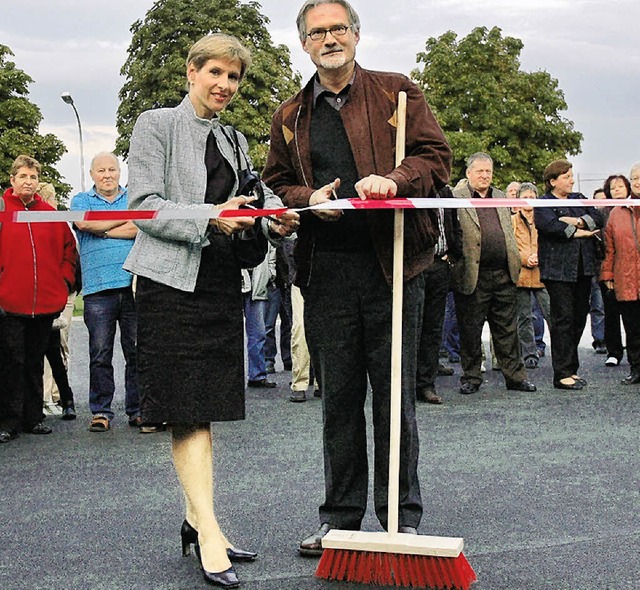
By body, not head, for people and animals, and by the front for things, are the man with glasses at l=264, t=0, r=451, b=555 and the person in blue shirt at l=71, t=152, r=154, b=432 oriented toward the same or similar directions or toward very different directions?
same or similar directions

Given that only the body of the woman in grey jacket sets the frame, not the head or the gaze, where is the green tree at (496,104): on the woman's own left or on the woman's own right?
on the woman's own left

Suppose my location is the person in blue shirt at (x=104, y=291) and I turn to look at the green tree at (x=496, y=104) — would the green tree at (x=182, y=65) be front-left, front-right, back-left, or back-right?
front-left

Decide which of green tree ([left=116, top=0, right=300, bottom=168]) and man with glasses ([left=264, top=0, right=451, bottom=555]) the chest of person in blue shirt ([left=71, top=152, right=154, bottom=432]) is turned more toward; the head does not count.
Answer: the man with glasses

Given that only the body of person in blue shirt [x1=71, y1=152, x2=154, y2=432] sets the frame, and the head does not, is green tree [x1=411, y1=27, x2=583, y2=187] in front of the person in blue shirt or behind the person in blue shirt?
behind

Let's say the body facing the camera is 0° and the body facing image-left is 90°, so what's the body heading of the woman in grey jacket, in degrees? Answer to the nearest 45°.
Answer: approximately 315°

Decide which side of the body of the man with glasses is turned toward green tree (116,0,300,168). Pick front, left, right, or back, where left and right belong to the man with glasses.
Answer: back

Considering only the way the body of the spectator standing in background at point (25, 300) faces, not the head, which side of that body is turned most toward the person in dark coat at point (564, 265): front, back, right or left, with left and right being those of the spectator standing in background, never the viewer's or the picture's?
left

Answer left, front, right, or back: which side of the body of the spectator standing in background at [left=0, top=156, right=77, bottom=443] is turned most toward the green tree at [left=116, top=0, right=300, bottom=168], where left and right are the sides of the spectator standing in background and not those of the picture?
back

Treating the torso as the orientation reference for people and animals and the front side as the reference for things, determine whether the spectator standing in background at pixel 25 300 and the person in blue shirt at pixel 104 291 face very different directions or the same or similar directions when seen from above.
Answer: same or similar directions

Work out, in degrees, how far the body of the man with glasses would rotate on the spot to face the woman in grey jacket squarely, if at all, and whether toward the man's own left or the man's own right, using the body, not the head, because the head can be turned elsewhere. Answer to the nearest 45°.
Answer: approximately 90° to the man's own right

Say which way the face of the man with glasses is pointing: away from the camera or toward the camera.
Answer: toward the camera

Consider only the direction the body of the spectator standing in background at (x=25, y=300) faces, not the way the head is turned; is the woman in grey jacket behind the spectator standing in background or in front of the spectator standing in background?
in front

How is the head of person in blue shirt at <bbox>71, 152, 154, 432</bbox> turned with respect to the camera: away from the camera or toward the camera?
toward the camera

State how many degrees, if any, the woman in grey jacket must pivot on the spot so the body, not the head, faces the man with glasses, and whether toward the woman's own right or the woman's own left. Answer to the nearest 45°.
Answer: approximately 45° to the woman's own left

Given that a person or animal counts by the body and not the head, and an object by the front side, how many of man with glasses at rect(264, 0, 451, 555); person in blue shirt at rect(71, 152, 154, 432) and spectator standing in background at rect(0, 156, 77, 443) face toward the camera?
3

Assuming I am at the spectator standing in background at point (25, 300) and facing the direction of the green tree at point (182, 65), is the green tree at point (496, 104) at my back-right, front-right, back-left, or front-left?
front-right

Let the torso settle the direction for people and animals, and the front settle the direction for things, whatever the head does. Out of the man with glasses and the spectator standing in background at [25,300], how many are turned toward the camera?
2

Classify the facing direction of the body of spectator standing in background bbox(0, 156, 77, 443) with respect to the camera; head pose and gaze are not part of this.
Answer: toward the camera
